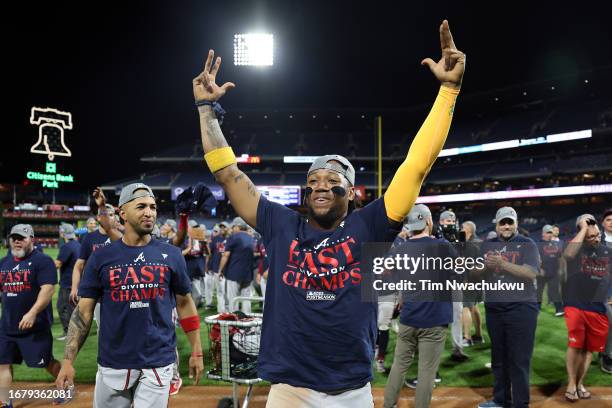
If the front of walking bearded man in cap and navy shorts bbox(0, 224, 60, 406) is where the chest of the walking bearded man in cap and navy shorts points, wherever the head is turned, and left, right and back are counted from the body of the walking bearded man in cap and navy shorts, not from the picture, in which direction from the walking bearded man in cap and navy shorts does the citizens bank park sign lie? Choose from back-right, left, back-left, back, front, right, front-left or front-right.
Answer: back-right

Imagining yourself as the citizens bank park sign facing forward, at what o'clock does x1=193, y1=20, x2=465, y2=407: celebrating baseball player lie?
The celebrating baseball player is roughly at 12 o'clock from the citizens bank park sign.

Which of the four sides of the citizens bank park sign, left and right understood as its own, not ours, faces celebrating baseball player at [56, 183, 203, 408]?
front

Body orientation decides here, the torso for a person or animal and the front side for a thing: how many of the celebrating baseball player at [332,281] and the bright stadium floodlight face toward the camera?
2

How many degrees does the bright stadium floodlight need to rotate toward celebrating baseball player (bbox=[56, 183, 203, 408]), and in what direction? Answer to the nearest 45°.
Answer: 0° — it already faces them

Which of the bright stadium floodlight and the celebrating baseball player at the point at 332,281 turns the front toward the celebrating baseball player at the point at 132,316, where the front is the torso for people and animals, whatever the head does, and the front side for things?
the bright stadium floodlight

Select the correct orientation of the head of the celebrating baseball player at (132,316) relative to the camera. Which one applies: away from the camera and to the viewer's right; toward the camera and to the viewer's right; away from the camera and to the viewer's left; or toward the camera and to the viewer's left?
toward the camera and to the viewer's right

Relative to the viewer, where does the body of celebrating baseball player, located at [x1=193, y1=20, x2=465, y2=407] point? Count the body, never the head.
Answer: toward the camera

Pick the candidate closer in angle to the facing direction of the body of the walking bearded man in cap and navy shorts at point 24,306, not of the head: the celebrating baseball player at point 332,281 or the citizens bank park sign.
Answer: the celebrating baseball player

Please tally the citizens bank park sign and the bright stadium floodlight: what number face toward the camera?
2

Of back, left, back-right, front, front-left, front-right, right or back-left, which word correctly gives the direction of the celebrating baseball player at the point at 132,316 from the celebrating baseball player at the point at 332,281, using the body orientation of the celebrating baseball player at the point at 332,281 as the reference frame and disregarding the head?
back-right

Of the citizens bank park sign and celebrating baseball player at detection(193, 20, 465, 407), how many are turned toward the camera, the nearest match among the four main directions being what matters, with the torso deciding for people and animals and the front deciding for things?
2

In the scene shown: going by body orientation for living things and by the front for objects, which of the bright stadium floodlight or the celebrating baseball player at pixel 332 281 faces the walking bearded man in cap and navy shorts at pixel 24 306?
the bright stadium floodlight

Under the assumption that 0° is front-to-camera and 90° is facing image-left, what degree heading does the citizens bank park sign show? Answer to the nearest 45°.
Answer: approximately 0°
